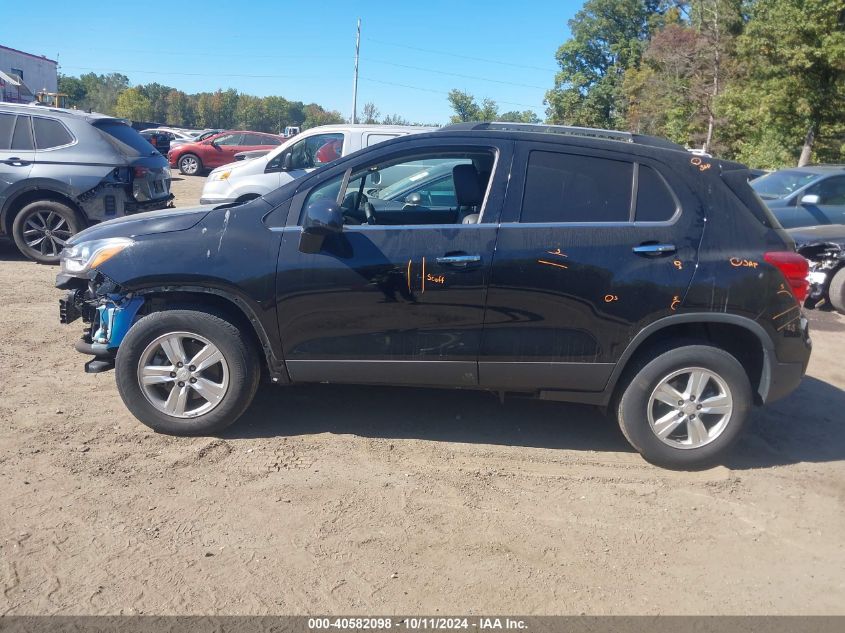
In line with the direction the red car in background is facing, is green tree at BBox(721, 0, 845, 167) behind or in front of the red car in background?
behind

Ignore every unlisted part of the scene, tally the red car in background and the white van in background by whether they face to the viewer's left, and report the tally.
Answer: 2

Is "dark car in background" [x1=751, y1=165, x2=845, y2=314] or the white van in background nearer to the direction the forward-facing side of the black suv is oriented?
the white van in background

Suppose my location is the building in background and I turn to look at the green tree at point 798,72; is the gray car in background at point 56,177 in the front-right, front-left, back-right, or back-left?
front-right

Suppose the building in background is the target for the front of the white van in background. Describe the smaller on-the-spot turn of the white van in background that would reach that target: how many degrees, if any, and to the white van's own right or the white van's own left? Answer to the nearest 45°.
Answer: approximately 45° to the white van's own right

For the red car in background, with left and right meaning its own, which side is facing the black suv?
left

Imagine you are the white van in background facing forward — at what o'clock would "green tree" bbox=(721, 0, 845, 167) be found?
The green tree is roughly at 5 o'clock from the white van in background.

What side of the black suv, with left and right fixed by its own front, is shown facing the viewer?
left

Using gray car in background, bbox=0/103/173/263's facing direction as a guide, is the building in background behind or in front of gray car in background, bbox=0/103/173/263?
in front

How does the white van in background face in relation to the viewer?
to the viewer's left

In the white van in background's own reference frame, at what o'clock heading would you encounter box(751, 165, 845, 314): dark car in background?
The dark car in background is roughly at 6 o'clock from the white van in background.

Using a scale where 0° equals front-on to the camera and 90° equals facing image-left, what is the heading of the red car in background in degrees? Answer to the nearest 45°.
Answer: approximately 90°

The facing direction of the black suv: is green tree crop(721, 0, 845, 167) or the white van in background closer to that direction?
the white van in background

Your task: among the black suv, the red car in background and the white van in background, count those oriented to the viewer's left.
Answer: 3

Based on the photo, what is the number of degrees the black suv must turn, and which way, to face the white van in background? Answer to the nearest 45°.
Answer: approximately 90° to its right

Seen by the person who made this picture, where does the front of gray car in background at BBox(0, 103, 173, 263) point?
facing away from the viewer and to the left of the viewer

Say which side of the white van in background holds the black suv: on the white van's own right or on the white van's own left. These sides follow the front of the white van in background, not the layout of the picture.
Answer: on the white van's own left
